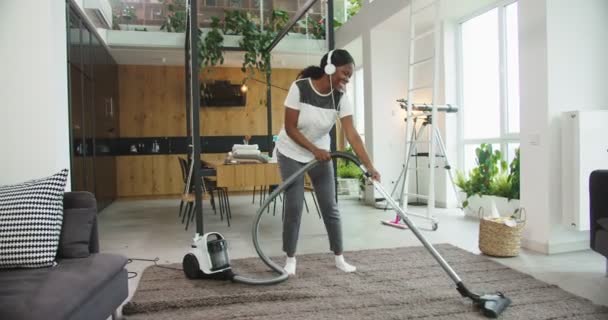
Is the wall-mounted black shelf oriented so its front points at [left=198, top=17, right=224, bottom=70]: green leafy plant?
yes

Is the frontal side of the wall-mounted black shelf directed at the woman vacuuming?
yes

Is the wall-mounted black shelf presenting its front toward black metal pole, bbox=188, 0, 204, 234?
yes

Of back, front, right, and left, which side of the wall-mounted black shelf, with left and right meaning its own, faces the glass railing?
front

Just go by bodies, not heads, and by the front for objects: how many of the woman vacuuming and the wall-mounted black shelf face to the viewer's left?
0

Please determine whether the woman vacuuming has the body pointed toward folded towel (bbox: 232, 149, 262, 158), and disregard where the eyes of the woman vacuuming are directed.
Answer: no

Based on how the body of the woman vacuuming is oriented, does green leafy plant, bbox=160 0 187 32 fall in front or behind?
behind

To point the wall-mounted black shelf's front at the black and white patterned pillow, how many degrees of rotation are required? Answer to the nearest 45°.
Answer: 0° — it already faces it

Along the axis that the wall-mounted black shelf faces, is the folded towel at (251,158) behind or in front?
in front

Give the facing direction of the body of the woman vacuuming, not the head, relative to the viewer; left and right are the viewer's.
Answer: facing the viewer and to the right of the viewer

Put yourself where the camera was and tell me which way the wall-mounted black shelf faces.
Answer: facing the viewer

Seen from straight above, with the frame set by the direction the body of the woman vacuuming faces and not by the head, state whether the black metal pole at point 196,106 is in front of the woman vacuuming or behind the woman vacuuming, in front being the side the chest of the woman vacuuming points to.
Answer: behind

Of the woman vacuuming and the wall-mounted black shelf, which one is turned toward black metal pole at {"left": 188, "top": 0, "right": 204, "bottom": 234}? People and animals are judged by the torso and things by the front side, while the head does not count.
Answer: the wall-mounted black shelf

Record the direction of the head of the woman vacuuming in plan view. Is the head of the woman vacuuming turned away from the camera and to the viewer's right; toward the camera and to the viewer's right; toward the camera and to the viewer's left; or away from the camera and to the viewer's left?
toward the camera and to the viewer's right

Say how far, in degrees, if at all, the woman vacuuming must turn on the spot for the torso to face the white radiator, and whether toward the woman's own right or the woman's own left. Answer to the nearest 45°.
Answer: approximately 45° to the woman's own left

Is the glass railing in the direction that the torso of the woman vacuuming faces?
no
